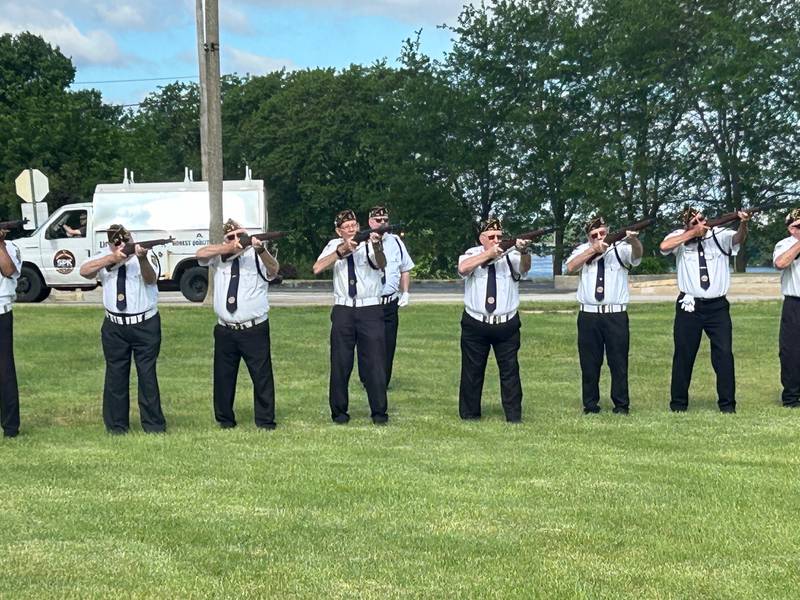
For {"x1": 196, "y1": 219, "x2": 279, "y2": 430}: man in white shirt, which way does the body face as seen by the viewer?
toward the camera

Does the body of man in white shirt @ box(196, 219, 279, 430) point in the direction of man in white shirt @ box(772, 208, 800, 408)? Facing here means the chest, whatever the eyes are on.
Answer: no

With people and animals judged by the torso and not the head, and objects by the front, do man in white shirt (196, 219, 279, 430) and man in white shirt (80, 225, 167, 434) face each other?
no

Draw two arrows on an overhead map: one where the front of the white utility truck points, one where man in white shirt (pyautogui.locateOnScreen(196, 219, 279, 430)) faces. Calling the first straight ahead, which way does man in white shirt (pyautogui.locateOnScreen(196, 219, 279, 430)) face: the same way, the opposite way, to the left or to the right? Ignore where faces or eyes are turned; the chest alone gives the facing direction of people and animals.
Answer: to the left

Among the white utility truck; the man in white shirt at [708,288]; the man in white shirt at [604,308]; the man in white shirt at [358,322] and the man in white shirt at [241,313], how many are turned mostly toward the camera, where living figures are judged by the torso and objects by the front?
4

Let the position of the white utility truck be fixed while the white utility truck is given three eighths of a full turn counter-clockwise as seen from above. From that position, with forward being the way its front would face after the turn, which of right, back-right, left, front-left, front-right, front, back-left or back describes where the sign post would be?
back

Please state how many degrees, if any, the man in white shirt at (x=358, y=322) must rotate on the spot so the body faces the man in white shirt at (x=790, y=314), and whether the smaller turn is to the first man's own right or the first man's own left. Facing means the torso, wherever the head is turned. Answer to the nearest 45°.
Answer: approximately 90° to the first man's own left

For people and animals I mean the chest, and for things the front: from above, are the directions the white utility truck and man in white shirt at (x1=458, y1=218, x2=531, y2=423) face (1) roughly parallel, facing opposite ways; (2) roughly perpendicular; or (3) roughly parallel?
roughly perpendicular

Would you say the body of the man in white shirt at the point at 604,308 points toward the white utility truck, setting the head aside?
no

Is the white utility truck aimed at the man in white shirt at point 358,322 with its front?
no

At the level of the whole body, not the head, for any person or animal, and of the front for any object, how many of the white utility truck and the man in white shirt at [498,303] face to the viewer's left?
1

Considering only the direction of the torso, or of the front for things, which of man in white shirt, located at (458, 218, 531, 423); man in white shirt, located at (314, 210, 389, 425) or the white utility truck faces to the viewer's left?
the white utility truck

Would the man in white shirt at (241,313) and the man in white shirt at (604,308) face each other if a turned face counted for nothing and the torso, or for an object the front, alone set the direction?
no

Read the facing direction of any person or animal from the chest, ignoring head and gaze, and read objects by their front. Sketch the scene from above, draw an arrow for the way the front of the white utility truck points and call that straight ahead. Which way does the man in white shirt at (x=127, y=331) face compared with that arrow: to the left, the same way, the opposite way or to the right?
to the left

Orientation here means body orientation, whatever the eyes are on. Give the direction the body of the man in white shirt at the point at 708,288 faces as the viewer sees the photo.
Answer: toward the camera

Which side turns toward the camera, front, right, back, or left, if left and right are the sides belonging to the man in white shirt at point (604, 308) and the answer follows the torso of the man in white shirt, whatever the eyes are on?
front

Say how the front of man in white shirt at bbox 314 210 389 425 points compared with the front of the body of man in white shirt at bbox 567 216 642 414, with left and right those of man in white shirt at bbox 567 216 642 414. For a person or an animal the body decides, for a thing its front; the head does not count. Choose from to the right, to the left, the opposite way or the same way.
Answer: the same way
